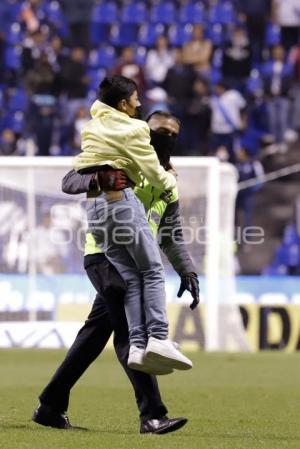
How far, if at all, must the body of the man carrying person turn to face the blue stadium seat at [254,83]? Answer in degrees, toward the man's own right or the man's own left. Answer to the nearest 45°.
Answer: approximately 135° to the man's own left

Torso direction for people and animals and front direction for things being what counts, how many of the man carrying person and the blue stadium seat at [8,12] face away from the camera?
0

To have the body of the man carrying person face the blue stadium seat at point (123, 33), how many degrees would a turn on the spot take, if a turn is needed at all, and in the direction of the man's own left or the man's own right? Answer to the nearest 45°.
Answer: approximately 135° to the man's own left

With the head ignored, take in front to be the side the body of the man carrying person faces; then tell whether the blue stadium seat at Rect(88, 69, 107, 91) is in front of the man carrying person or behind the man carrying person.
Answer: behind

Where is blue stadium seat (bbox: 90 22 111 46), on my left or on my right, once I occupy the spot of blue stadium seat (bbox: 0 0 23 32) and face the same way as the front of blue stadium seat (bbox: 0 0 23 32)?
on my left

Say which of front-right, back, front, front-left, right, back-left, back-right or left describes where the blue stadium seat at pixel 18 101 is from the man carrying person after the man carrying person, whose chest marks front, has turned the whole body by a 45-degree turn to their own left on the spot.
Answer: left

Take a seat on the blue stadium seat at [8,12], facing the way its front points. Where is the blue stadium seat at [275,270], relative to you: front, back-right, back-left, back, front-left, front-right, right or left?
front-left

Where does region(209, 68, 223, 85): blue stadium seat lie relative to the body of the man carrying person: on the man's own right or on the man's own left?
on the man's own left

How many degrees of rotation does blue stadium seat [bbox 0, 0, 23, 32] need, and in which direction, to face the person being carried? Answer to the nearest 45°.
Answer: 0° — it already faces them

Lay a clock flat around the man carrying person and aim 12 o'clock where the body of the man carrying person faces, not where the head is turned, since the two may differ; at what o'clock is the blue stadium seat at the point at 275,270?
The blue stadium seat is roughly at 8 o'clock from the man carrying person.

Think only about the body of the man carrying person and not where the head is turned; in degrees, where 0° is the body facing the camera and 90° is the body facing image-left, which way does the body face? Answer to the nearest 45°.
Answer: approximately 315°

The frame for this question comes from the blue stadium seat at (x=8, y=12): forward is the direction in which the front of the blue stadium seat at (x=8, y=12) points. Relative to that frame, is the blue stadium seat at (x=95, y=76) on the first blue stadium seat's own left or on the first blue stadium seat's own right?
on the first blue stadium seat's own left

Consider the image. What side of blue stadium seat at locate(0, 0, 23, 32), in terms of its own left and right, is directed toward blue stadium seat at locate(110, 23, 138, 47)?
left

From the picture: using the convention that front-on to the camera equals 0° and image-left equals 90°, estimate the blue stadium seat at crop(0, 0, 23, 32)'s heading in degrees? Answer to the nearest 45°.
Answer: approximately 0°

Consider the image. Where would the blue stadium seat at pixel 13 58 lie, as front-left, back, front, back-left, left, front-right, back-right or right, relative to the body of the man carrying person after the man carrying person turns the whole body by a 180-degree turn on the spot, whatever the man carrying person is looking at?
front-right
